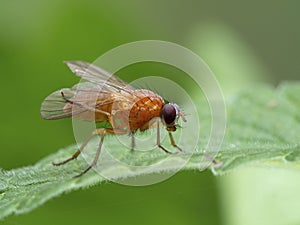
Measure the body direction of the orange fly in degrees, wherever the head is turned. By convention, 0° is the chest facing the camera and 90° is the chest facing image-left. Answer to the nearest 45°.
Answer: approximately 270°
